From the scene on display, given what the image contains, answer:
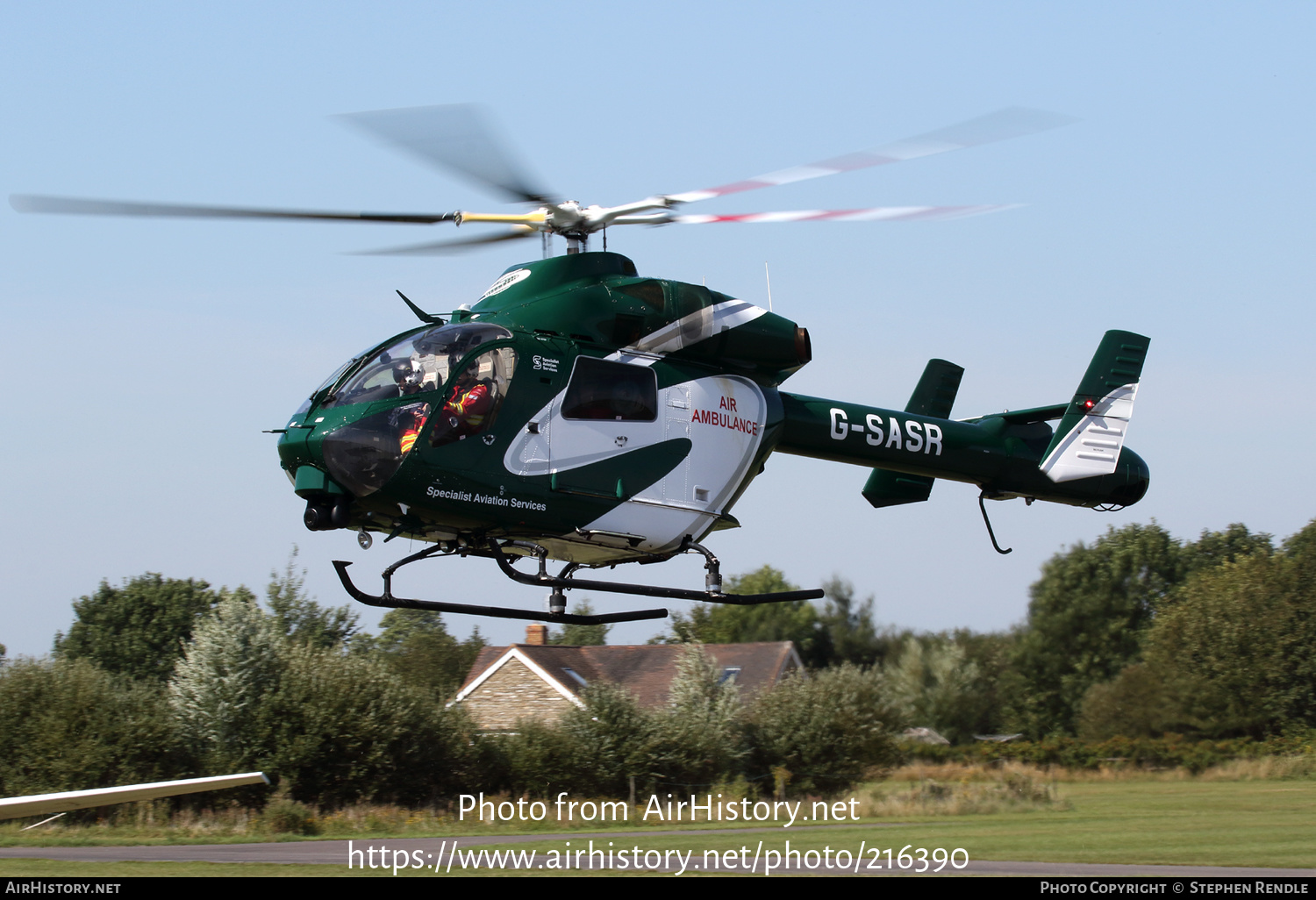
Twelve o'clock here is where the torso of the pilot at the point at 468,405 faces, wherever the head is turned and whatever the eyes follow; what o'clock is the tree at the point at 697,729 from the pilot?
The tree is roughly at 5 o'clock from the pilot.

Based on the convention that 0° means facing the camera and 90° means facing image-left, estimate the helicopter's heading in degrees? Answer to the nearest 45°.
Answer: approximately 45°

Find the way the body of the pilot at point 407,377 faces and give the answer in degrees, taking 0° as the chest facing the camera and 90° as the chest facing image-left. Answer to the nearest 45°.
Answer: approximately 45°

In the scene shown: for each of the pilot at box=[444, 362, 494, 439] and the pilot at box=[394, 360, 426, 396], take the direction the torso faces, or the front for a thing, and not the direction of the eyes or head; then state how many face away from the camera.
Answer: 0

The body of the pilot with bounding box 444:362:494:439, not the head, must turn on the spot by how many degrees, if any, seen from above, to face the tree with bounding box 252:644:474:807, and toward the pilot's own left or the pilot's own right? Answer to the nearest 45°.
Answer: approximately 135° to the pilot's own right

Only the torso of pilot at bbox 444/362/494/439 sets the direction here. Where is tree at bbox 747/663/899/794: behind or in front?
behind

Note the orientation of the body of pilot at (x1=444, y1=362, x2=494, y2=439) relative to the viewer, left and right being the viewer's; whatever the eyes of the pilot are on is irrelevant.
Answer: facing the viewer and to the left of the viewer

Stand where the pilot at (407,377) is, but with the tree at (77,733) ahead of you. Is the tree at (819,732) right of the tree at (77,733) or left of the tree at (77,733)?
right

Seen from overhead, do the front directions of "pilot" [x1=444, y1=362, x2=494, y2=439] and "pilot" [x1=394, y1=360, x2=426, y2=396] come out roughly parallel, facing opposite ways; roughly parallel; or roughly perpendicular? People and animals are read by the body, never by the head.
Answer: roughly parallel

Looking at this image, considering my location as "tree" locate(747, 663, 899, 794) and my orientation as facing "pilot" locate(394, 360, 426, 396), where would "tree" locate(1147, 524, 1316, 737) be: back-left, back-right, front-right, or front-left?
back-left
